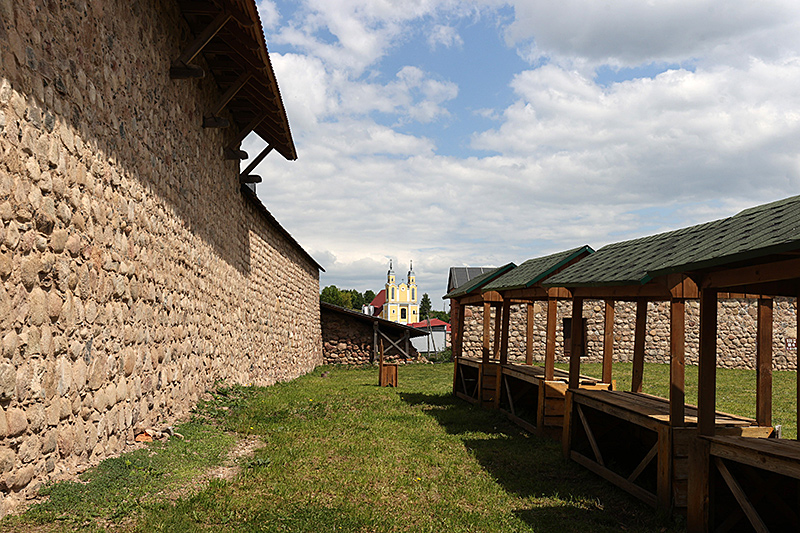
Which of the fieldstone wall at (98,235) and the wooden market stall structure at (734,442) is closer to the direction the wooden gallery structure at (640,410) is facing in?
the fieldstone wall

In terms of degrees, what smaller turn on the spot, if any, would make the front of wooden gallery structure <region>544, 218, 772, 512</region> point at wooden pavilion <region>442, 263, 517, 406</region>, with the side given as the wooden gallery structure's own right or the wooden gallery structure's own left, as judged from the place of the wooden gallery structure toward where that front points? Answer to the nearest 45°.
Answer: approximately 90° to the wooden gallery structure's own right

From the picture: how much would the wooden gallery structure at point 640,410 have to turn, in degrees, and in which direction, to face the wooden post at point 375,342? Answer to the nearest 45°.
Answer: approximately 90° to its right

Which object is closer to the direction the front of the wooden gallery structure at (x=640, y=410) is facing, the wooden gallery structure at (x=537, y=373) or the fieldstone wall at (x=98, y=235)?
the fieldstone wall

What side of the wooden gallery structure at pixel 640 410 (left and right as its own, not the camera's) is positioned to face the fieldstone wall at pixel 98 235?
front

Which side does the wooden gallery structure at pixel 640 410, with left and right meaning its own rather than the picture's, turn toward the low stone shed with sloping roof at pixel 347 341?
right

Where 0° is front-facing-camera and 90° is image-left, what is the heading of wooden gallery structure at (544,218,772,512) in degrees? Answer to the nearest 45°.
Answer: approximately 45°

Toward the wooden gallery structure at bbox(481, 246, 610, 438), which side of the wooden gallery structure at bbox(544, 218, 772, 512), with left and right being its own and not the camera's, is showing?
right

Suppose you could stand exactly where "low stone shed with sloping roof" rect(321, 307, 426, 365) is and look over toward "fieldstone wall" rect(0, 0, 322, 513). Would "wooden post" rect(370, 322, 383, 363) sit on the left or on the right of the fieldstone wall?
left
